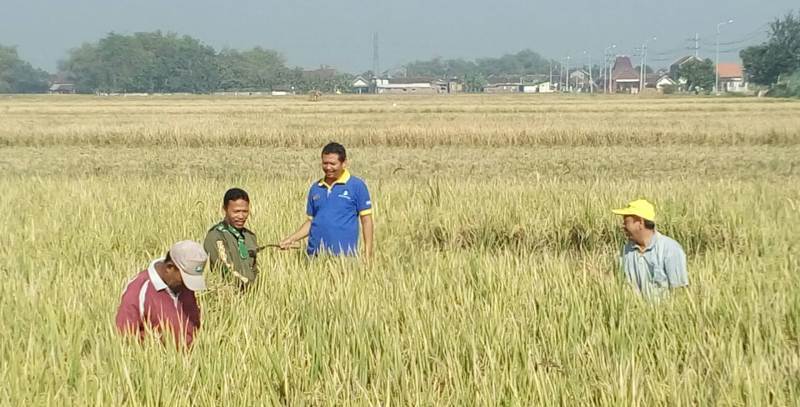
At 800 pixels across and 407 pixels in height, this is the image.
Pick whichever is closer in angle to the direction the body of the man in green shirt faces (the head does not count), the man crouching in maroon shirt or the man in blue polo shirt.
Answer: the man crouching in maroon shirt

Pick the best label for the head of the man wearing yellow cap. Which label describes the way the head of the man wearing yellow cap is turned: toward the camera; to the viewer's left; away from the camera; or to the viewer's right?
to the viewer's left

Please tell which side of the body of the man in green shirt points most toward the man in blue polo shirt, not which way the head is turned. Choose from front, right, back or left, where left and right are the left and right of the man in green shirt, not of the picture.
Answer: left

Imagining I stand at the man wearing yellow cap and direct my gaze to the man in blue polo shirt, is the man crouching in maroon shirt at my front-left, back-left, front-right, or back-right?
front-left

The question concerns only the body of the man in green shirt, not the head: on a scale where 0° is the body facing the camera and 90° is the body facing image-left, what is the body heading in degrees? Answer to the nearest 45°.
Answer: approximately 315°

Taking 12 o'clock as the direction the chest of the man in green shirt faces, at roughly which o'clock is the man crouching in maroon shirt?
The man crouching in maroon shirt is roughly at 2 o'clock from the man in green shirt.

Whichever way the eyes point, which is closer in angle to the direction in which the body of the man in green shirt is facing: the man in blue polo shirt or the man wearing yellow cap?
the man wearing yellow cap

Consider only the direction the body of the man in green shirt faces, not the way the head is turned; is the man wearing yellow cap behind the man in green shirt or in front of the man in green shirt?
in front

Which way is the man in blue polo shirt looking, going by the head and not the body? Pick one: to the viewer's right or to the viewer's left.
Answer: to the viewer's left

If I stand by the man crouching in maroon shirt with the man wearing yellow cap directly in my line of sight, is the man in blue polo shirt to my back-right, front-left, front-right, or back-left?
front-left
